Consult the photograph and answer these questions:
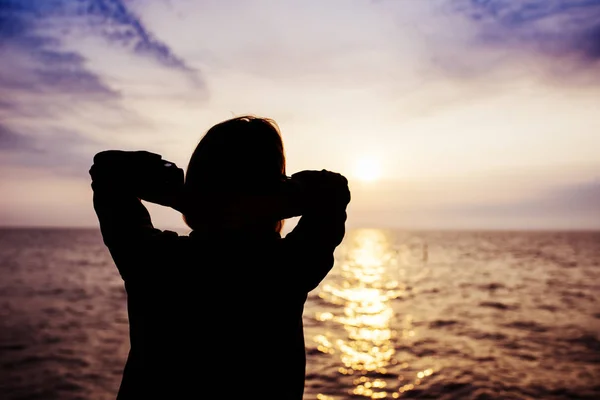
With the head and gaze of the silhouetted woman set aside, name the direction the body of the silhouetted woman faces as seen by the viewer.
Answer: away from the camera

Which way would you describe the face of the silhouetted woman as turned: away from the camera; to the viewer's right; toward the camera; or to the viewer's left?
away from the camera
